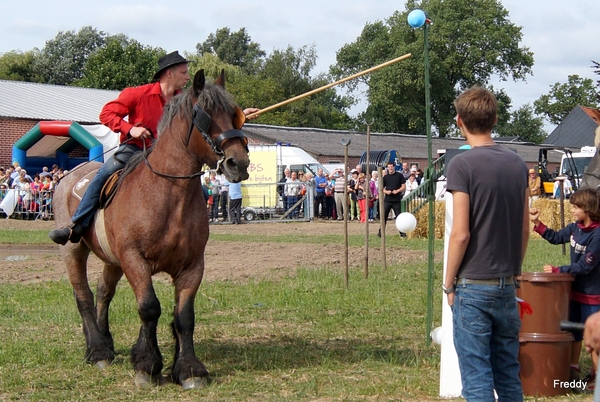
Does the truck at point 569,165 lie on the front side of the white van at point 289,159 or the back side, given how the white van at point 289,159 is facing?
on the front side

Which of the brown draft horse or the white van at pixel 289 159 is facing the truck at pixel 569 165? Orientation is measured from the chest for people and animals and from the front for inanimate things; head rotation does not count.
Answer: the white van

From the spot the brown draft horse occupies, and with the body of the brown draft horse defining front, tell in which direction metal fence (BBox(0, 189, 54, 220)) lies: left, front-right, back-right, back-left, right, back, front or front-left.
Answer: back-left

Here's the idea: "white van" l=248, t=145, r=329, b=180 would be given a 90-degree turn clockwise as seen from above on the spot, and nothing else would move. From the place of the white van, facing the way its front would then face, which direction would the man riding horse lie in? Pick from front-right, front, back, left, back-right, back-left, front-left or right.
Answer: front

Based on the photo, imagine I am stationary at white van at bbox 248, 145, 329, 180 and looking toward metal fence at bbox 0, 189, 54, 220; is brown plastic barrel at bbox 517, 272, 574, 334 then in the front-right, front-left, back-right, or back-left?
front-left

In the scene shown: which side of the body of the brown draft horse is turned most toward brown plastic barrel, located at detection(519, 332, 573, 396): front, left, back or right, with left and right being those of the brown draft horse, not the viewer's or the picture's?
front

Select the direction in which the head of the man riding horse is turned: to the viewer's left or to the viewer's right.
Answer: to the viewer's right

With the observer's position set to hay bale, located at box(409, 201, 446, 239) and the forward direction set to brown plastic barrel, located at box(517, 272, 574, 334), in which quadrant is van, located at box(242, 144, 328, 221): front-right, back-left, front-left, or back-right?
back-right

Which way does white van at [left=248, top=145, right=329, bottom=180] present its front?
to the viewer's right

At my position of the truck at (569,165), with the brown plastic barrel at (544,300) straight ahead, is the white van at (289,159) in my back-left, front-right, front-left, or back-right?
front-right

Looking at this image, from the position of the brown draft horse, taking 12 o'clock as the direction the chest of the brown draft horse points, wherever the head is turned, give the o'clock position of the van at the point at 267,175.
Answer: The van is roughly at 8 o'clock from the brown draft horse.

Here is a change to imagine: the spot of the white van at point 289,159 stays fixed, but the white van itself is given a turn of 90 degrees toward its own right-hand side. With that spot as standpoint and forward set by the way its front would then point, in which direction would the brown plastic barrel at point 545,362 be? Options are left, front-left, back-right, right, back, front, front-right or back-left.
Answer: front

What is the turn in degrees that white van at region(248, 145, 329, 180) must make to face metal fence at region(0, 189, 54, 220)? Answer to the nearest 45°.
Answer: approximately 135° to its right

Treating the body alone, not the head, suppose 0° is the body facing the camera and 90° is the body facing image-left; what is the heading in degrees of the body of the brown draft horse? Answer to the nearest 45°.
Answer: approximately 315°
